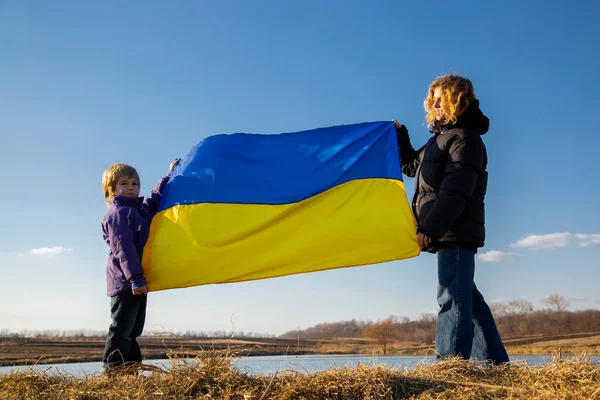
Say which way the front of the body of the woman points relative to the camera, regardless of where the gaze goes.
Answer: to the viewer's left

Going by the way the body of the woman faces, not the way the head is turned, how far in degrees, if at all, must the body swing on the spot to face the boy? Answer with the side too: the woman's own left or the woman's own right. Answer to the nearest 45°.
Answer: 0° — they already face them

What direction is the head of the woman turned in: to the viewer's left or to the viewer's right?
to the viewer's left

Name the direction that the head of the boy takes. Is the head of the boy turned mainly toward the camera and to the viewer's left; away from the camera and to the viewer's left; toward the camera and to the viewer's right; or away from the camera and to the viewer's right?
toward the camera and to the viewer's right
